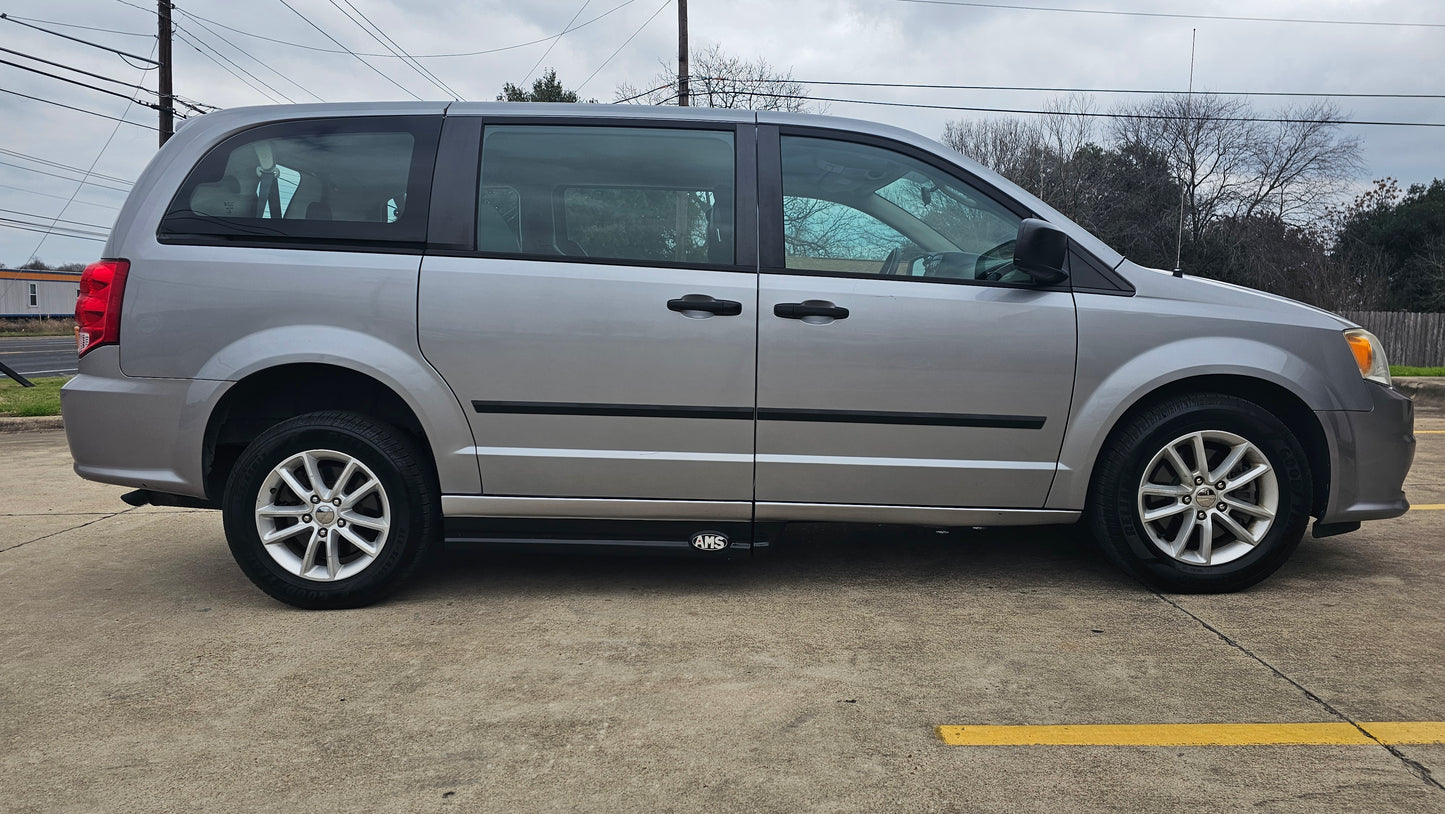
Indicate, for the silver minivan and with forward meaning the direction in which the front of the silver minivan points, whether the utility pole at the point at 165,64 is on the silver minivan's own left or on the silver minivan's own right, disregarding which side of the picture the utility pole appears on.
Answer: on the silver minivan's own left

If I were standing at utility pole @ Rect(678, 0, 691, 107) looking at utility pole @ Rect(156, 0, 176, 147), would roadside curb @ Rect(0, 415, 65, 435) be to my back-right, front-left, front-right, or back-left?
front-left

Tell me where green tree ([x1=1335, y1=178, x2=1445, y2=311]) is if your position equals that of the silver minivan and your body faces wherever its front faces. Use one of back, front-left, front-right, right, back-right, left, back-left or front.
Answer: front-left

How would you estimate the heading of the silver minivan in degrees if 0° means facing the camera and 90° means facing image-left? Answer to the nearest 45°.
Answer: approximately 270°

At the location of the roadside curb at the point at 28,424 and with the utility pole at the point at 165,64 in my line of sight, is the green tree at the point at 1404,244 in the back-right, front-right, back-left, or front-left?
front-right

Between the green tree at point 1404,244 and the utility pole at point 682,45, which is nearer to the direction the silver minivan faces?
the green tree

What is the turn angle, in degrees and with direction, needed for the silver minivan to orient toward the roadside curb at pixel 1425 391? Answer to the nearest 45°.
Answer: approximately 45° to its left

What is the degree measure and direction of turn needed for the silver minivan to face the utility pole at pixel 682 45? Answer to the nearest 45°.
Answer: approximately 90° to its left

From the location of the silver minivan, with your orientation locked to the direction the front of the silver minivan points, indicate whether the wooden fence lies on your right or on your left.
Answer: on your left

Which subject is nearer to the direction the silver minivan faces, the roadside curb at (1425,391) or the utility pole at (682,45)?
the roadside curb

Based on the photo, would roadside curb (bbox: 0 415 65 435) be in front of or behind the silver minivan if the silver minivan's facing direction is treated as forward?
behind
